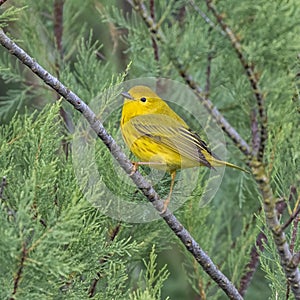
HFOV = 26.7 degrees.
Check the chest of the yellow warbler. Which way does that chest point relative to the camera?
to the viewer's left

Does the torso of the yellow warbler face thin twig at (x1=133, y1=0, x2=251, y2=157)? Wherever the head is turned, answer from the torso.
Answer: no

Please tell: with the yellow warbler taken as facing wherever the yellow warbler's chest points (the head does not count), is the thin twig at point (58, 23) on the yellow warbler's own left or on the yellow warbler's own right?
on the yellow warbler's own right
